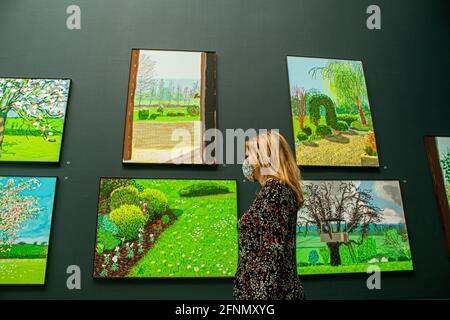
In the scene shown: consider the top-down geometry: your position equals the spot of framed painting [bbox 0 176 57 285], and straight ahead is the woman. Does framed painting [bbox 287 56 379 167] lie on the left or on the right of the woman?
left

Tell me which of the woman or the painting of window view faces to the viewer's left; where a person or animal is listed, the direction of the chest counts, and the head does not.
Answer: the woman

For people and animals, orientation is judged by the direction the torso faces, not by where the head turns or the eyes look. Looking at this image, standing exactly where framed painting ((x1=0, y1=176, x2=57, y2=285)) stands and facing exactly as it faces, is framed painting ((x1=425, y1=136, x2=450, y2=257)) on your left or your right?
on your left

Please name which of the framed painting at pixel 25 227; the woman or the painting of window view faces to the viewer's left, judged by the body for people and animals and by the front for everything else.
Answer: the woman

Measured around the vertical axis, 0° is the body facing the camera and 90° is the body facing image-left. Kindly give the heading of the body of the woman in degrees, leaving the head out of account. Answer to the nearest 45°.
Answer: approximately 90°

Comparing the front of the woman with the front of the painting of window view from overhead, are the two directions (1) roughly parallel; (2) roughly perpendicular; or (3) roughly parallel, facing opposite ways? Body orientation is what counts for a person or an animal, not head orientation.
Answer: roughly perpendicular

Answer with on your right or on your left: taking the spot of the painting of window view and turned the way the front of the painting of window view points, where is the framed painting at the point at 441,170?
on your left

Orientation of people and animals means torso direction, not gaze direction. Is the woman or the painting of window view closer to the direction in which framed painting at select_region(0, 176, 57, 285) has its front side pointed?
the woman

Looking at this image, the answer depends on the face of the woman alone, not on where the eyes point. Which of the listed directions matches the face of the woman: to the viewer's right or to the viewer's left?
to the viewer's left

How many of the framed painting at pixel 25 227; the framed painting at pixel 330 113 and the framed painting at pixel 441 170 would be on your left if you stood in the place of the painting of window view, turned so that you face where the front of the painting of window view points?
2

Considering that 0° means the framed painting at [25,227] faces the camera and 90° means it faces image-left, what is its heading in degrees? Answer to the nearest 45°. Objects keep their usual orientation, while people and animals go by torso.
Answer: approximately 0°
